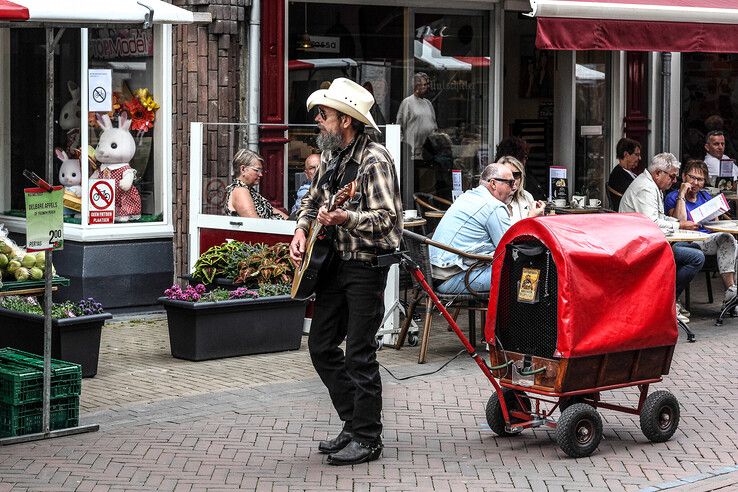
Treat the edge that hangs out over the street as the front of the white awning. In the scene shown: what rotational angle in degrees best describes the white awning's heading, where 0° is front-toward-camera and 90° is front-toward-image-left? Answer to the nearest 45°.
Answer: approximately 0°

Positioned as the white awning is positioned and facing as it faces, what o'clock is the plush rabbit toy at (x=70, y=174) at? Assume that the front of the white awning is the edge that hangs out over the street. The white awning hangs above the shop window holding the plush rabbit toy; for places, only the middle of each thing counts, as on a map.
The plush rabbit toy is roughly at 6 o'clock from the white awning.

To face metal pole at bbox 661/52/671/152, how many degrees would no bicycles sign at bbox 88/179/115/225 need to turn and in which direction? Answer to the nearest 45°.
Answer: approximately 135° to its left

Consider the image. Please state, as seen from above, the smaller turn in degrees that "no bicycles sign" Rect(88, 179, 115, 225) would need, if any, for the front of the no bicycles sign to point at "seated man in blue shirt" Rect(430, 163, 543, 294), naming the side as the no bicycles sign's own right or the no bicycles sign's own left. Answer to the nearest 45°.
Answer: approximately 45° to the no bicycles sign's own left
